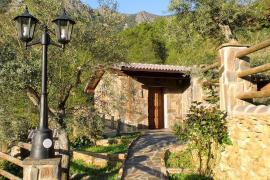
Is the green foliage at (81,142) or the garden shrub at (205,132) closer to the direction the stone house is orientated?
the garden shrub

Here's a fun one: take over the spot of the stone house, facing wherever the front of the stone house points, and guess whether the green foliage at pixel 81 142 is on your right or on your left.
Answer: on your right

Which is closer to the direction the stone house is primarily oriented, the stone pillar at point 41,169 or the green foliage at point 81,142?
the stone pillar

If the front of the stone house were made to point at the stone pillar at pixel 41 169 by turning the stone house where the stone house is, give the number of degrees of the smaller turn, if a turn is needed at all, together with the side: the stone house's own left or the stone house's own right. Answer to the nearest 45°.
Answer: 0° — it already faces it

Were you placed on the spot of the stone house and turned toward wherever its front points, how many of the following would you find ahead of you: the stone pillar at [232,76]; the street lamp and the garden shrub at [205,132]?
3

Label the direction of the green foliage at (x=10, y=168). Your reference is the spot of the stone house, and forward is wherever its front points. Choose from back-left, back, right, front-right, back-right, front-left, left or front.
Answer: front-right

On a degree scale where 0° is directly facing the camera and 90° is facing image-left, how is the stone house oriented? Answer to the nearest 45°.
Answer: approximately 0°

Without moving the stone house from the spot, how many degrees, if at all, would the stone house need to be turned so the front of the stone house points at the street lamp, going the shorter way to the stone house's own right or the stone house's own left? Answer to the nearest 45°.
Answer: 0° — it already faces it

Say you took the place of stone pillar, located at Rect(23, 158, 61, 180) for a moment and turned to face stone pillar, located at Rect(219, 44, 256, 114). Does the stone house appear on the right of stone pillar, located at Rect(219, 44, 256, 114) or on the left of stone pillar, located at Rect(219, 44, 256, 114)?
left
